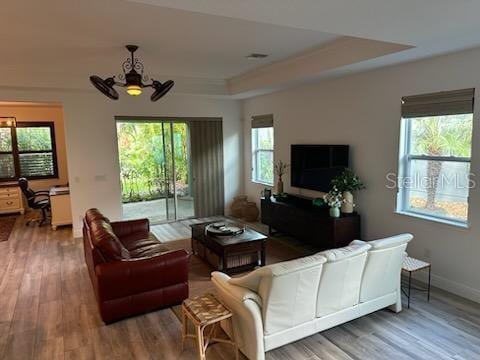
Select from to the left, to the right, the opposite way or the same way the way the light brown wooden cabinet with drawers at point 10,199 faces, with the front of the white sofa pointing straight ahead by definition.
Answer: the opposite way

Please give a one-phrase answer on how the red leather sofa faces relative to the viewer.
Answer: facing to the right of the viewer

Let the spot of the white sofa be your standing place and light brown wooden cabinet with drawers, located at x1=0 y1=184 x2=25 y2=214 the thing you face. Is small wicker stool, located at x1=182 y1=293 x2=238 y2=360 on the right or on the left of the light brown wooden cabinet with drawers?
left

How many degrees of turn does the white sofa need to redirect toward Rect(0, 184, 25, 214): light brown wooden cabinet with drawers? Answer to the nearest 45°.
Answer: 0° — it already faces it

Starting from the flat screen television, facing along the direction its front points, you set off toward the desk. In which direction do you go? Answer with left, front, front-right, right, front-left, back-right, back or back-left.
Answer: front-right

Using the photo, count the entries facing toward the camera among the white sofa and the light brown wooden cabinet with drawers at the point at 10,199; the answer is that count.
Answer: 1

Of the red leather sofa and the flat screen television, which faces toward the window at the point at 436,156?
the red leather sofa

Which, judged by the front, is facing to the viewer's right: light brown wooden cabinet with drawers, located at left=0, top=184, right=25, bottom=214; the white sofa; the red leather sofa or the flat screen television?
the red leather sofa

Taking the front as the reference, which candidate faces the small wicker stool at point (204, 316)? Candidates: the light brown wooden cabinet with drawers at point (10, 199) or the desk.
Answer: the light brown wooden cabinet with drawers

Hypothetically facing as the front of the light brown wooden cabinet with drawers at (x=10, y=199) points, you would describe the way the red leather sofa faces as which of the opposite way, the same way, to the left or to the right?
to the left

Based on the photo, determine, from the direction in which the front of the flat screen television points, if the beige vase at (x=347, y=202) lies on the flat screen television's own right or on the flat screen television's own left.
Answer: on the flat screen television's own left

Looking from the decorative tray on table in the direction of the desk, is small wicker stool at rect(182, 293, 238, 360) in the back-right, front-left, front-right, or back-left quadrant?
back-left

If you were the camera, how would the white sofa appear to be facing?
facing away from the viewer and to the left of the viewer

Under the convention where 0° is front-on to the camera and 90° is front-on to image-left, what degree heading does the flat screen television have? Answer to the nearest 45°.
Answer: approximately 45°
